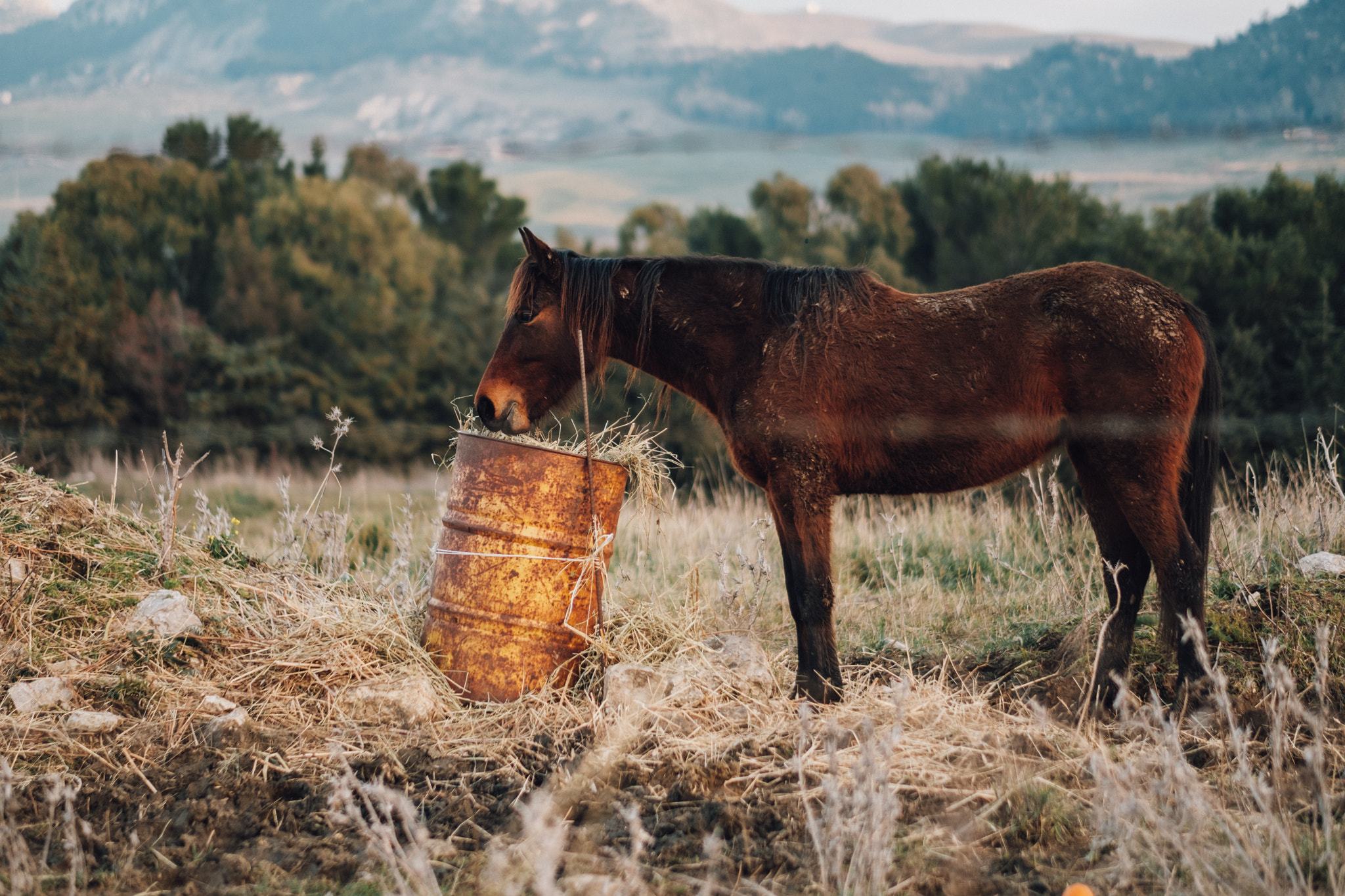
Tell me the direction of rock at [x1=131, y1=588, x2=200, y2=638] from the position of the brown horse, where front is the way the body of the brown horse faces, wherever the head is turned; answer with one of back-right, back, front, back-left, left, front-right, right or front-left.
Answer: front

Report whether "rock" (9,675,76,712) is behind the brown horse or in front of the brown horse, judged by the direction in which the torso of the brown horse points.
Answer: in front

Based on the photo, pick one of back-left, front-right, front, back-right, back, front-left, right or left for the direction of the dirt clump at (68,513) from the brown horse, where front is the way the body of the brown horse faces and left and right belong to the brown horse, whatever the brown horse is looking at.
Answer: front

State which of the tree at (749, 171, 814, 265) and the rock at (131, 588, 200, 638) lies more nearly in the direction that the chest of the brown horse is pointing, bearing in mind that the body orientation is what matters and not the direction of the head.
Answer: the rock

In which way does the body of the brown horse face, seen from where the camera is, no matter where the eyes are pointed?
to the viewer's left

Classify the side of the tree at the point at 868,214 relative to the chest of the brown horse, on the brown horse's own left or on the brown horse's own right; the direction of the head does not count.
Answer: on the brown horse's own right

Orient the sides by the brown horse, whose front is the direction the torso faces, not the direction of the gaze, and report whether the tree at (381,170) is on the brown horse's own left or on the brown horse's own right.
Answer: on the brown horse's own right

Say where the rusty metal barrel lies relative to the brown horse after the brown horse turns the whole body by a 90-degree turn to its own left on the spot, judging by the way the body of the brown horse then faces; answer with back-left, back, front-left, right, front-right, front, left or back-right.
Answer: right

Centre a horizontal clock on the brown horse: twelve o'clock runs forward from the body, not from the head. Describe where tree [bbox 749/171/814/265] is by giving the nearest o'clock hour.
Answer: The tree is roughly at 3 o'clock from the brown horse.

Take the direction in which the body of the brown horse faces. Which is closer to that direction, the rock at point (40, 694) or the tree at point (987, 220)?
the rock

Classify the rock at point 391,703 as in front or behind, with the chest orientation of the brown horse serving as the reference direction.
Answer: in front

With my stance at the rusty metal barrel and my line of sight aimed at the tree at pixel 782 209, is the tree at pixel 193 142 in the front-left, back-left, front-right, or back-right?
front-left
